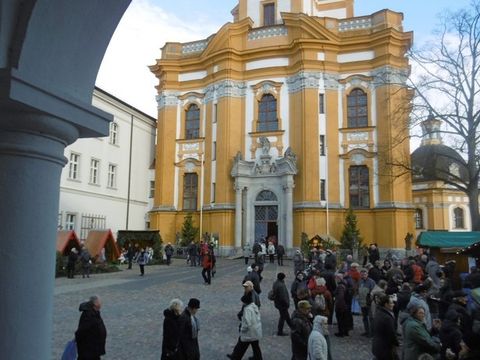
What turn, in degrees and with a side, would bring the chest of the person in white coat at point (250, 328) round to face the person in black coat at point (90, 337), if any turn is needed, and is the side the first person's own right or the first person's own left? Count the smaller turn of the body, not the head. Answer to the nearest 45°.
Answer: approximately 45° to the first person's own left

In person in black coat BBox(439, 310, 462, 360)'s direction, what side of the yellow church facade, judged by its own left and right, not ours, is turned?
front

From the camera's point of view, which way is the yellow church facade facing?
toward the camera

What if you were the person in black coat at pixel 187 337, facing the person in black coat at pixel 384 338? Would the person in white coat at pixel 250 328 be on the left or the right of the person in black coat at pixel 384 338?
left

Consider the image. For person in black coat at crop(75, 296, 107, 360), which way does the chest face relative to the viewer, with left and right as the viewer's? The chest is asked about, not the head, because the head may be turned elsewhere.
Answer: facing to the right of the viewer

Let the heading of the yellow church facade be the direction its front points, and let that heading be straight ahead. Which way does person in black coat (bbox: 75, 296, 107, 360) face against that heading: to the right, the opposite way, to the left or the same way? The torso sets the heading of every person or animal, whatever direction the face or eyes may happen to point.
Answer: to the left

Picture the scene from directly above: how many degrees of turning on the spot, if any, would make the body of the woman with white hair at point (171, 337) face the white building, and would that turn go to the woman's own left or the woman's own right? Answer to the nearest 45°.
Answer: approximately 90° to the woman's own left

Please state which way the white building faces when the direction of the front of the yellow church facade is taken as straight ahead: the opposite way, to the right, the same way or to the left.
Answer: to the left
